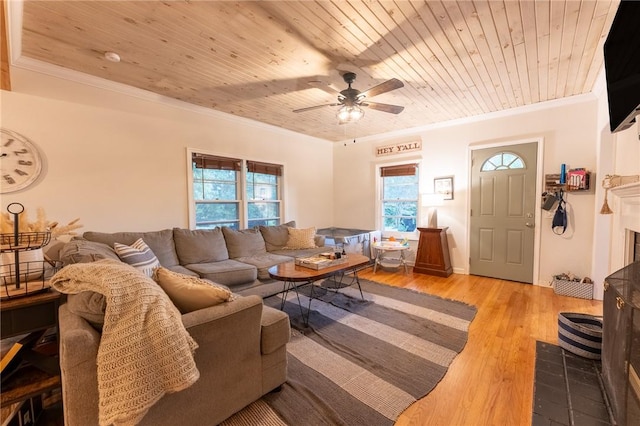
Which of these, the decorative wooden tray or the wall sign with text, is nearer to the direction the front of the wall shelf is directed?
the decorative wooden tray

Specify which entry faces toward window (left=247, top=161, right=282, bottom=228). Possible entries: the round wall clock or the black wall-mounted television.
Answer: the black wall-mounted television

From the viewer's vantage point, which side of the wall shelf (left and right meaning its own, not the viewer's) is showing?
front

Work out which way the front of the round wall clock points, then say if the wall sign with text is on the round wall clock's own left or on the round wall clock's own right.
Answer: on the round wall clock's own left

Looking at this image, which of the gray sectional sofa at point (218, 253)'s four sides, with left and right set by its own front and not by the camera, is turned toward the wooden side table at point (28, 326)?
right

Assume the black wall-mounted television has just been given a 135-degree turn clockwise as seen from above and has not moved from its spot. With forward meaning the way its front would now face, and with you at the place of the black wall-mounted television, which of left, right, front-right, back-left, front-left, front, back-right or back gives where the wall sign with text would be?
left

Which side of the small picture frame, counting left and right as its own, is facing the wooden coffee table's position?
front

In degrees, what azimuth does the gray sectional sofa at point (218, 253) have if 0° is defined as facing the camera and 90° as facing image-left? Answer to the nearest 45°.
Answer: approximately 315°

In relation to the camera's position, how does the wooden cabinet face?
facing the viewer and to the left of the viewer

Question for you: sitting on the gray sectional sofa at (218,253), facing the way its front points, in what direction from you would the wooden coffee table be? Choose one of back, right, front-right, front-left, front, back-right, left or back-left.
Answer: front

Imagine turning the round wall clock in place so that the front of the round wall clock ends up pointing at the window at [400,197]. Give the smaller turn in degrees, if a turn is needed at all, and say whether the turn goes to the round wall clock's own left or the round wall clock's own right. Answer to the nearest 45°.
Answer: approximately 90° to the round wall clock's own left

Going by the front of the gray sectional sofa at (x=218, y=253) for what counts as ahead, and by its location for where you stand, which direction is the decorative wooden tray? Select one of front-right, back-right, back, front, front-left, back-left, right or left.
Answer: front

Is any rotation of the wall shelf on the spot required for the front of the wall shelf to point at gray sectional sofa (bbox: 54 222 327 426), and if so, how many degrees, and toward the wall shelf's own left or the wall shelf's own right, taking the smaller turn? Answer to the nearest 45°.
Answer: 0° — it already faces it

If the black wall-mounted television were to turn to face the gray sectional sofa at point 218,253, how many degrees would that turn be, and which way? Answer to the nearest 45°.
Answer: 0° — it already faces it

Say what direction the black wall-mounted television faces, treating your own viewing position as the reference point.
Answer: facing to the left of the viewer
